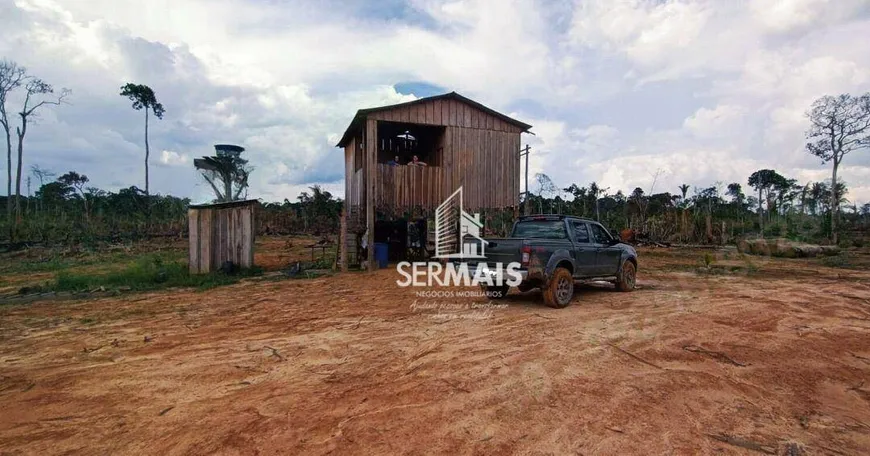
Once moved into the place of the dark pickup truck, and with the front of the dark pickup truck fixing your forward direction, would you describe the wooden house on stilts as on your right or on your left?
on your left

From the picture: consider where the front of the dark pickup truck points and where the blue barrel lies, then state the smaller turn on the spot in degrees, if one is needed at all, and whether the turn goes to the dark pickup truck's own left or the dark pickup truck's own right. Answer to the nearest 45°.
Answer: approximately 90° to the dark pickup truck's own left

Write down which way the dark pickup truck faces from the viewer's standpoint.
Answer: facing away from the viewer and to the right of the viewer
